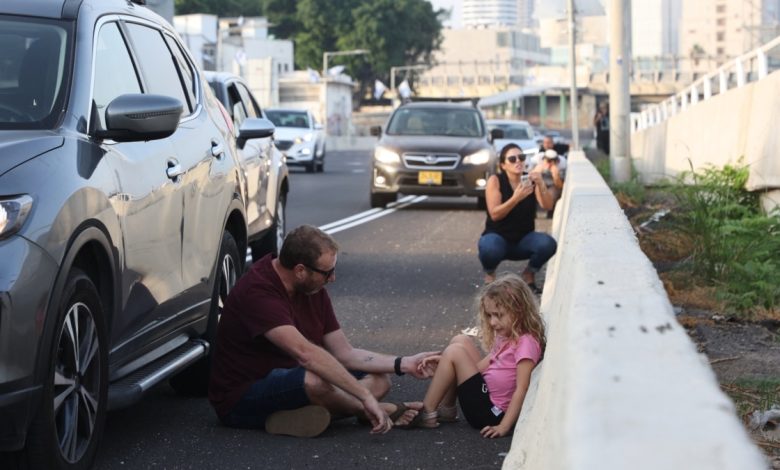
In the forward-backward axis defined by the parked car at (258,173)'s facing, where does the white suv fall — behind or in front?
behind

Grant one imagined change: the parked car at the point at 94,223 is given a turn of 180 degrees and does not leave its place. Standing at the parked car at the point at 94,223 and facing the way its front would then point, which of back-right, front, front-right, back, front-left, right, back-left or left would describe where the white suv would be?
front-left

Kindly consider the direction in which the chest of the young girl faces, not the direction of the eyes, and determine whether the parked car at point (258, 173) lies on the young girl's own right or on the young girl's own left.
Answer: on the young girl's own right

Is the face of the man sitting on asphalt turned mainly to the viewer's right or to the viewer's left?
to the viewer's right

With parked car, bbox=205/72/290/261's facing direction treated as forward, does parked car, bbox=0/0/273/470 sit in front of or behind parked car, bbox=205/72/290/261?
in front

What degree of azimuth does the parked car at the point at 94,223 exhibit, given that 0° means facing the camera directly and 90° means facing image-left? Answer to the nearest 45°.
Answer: approximately 45°

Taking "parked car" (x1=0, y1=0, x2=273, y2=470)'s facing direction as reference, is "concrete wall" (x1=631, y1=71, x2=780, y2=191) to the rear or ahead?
to the rear

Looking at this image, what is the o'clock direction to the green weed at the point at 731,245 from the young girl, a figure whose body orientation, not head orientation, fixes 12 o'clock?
The green weed is roughly at 5 o'clock from the young girl.

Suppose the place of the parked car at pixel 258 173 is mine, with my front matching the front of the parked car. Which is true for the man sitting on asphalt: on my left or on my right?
on my left

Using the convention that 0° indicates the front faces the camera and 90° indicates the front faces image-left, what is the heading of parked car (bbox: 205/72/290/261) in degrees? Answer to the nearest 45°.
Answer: approximately 45°
